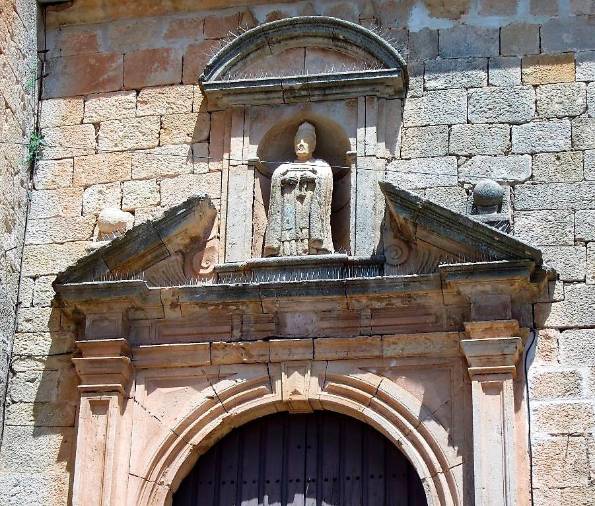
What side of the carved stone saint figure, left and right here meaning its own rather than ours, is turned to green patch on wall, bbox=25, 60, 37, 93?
right

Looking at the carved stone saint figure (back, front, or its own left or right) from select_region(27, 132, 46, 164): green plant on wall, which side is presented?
right

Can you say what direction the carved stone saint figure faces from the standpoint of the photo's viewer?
facing the viewer
